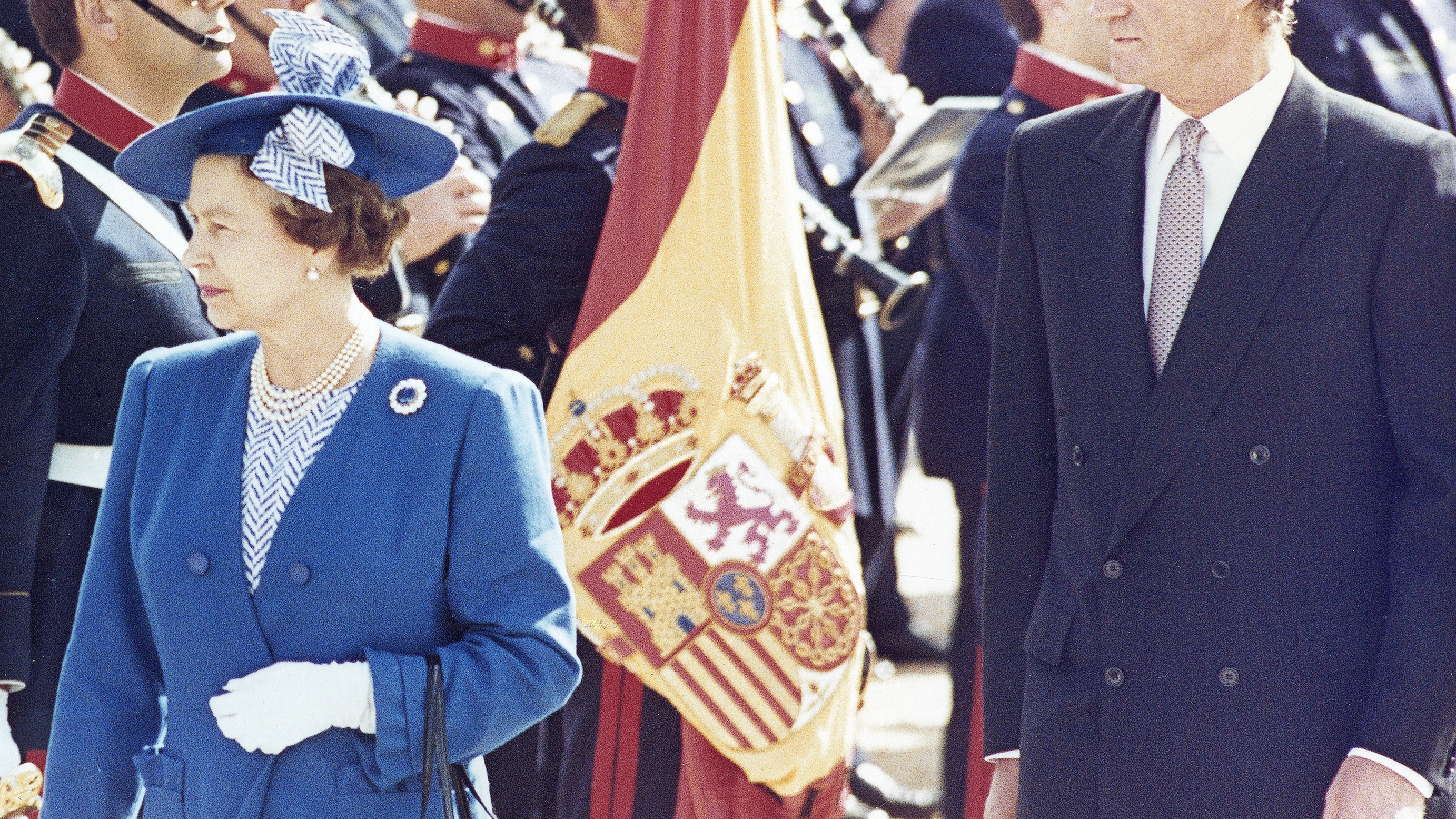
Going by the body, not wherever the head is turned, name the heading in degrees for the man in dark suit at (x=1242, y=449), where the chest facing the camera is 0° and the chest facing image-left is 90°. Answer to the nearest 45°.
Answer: approximately 45°

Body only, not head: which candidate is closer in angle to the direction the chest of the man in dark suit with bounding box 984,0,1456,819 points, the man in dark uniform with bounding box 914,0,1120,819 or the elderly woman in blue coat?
the elderly woman in blue coat

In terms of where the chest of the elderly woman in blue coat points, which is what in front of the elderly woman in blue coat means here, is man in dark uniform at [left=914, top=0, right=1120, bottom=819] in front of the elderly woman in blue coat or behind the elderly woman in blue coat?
behind

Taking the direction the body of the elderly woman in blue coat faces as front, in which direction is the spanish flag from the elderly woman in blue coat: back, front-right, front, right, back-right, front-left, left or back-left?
back

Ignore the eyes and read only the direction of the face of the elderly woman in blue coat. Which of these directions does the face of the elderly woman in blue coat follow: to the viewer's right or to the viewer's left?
to the viewer's left

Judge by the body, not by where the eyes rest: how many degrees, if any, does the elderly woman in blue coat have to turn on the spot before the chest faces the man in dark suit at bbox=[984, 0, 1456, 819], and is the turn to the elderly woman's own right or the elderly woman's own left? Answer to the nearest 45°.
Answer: approximately 135° to the elderly woman's own left

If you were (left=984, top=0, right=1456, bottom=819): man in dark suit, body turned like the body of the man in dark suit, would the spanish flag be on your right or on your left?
on your right

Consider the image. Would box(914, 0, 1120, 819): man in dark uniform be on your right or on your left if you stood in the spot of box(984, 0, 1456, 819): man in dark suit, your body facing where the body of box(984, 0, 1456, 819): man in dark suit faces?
on your right
